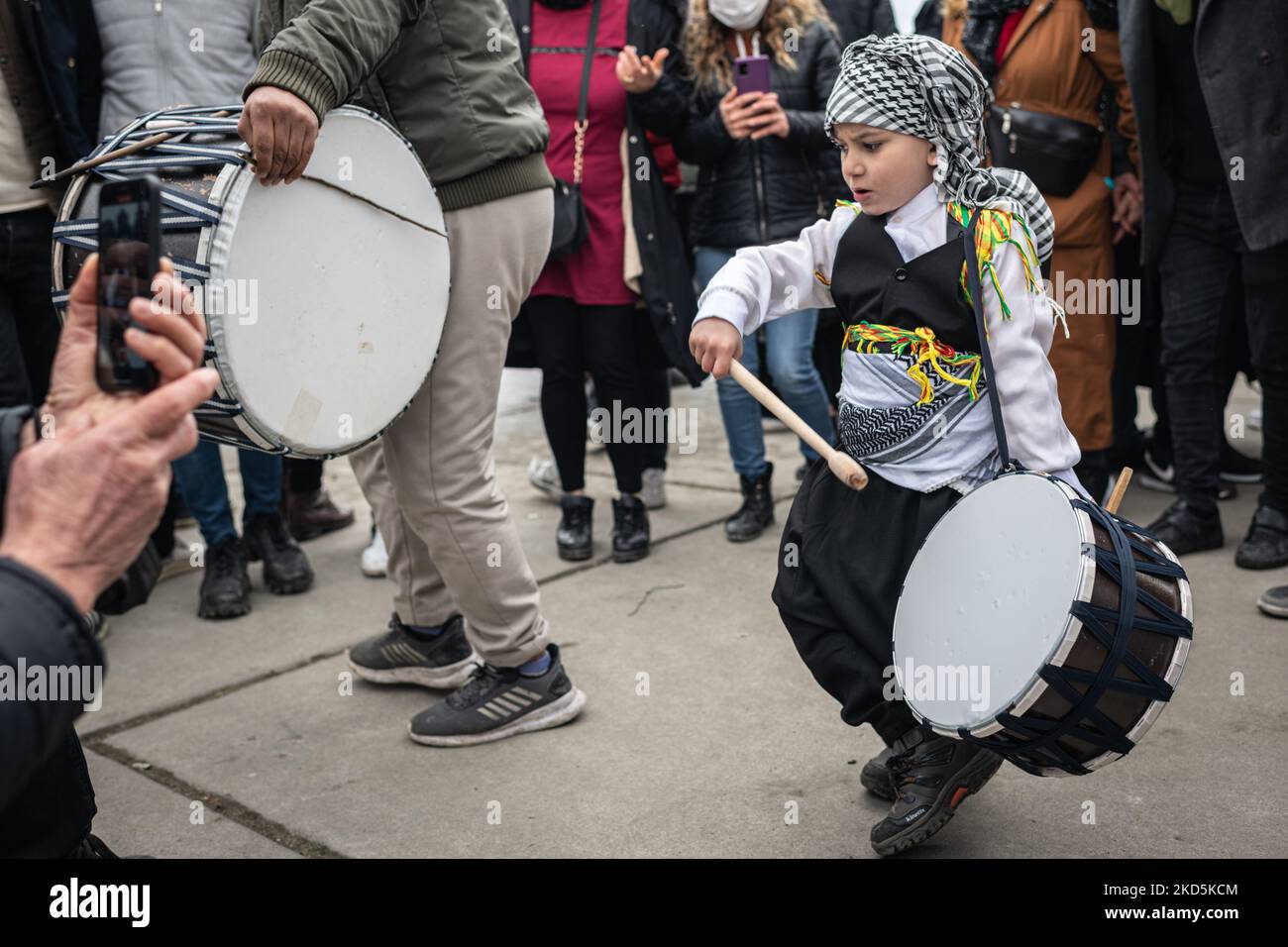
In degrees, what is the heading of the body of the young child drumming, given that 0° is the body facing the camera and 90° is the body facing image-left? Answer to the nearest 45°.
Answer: approximately 45°

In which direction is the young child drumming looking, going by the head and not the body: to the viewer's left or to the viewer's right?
to the viewer's left
